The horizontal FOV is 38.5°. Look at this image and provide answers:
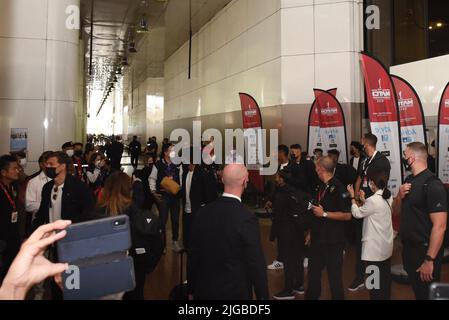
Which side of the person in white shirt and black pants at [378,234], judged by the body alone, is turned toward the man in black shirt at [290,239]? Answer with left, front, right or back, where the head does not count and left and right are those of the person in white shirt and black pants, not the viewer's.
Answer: front

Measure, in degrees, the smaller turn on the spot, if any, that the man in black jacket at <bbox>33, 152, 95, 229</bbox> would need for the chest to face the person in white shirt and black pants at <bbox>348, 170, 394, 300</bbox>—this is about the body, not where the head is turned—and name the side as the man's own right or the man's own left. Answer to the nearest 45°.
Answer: approximately 90° to the man's own left

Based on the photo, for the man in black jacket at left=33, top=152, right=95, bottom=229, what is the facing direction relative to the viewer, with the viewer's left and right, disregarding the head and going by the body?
facing the viewer and to the left of the viewer

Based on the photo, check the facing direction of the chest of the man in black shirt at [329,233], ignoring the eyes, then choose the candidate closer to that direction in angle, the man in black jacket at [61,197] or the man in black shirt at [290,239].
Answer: the man in black jacket

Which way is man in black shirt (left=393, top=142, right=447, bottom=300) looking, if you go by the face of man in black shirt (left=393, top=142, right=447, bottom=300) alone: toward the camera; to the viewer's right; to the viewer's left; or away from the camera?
to the viewer's left

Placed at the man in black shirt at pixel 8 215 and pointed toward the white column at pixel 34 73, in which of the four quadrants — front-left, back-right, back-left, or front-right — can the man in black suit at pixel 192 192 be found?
front-right

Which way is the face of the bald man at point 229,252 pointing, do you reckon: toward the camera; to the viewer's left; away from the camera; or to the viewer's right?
away from the camera

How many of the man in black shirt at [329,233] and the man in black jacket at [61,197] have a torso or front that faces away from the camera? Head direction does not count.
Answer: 0

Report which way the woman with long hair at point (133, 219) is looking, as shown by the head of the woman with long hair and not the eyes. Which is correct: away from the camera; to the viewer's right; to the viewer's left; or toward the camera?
away from the camera

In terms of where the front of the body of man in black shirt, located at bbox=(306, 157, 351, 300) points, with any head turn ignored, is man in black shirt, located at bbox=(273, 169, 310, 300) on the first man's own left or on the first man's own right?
on the first man's own right
